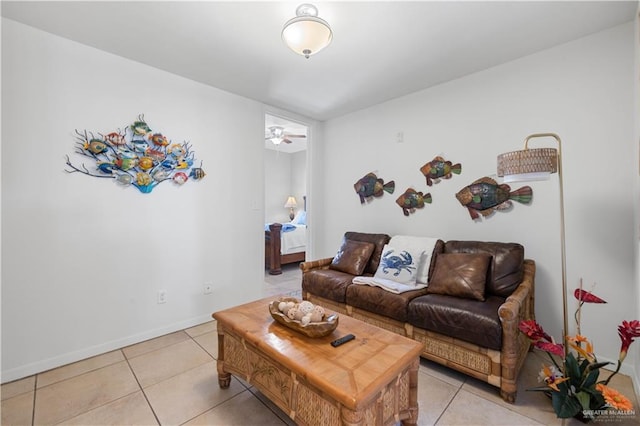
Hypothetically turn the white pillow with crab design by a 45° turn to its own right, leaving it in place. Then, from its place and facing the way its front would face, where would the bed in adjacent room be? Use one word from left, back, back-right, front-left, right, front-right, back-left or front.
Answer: front-right

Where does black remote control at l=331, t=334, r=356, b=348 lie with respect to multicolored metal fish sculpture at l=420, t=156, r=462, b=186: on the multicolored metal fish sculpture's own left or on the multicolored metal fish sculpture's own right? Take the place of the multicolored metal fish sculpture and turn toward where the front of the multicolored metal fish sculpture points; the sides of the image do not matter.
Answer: on the multicolored metal fish sculpture's own left

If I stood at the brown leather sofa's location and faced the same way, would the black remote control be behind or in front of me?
in front

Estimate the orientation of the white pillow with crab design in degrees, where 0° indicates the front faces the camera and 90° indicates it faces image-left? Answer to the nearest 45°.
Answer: approximately 45°

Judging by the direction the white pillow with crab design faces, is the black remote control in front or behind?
in front

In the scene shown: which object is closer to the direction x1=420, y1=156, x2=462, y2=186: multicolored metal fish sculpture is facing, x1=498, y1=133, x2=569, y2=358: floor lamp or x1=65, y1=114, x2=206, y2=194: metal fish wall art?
the metal fish wall art

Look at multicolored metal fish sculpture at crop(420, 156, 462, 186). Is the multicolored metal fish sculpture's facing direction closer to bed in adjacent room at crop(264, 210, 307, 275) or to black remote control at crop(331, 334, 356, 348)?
the bed in adjacent room

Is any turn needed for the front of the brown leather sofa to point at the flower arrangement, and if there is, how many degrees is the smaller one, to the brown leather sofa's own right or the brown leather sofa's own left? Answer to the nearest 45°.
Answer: approximately 90° to the brown leather sofa's own left
